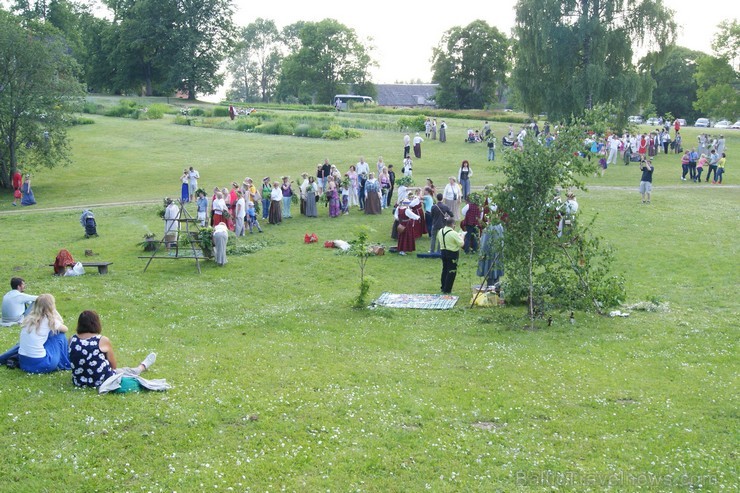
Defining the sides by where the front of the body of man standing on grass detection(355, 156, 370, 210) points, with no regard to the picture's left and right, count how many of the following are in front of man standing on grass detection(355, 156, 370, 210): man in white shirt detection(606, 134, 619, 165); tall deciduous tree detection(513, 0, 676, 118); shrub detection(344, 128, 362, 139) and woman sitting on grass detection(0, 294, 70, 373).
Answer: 1

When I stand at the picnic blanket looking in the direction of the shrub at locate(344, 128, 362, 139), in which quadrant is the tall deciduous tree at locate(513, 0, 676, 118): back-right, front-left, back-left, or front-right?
front-right

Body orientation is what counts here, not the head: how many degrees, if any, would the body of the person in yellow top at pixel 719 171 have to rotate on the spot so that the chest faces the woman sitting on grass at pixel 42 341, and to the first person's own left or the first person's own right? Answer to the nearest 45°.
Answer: approximately 90° to the first person's own left

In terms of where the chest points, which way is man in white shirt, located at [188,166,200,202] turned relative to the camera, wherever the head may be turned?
toward the camera

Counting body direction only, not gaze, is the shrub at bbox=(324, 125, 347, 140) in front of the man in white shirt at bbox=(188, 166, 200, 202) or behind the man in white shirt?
behind

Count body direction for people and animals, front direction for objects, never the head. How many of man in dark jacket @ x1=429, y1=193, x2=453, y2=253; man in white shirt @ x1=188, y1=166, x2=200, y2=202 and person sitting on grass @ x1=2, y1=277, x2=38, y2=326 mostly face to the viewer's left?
0

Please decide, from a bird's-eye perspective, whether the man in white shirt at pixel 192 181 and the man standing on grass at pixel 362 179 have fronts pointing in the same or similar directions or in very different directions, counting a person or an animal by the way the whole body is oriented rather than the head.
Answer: same or similar directions

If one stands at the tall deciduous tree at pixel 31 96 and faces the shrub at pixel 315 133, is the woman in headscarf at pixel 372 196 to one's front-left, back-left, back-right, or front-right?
front-right

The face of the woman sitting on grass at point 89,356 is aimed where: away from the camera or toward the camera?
away from the camera

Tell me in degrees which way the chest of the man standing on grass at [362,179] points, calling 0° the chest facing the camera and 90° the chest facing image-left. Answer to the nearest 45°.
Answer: approximately 0°

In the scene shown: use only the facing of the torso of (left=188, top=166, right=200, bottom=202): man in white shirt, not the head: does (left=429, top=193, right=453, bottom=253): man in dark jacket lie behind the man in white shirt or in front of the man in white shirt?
in front

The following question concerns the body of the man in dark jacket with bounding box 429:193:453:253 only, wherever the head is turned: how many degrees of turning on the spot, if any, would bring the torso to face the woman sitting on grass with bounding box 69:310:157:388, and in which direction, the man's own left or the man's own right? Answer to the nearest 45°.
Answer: approximately 180°

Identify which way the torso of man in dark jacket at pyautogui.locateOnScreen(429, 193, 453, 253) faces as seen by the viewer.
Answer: away from the camera
